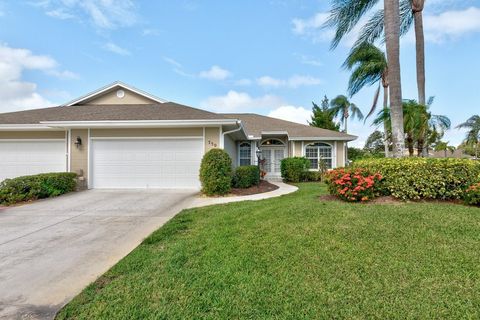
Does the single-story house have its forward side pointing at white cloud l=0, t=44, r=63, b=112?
no

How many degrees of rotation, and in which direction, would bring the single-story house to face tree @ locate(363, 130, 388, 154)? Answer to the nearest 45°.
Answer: approximately 135° to its left

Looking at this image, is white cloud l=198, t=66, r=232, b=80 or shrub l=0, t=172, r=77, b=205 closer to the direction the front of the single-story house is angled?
the shrub

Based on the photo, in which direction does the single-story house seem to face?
toward the camera

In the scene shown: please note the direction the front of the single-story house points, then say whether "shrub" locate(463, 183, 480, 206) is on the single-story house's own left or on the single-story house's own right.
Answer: on the single-story house's own left

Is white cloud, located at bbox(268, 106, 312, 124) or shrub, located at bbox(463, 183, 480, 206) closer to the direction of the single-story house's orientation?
the shrub

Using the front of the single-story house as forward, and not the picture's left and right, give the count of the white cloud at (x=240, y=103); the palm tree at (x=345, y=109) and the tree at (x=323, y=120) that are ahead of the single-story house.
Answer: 0

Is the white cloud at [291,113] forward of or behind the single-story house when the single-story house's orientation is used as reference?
behind

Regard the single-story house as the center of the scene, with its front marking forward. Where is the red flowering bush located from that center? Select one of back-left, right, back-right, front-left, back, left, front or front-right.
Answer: front-left

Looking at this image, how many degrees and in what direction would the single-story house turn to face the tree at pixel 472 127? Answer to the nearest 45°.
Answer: approximately 90° to its left

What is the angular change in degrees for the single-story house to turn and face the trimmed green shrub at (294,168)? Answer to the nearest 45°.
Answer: approximately 90° to its left

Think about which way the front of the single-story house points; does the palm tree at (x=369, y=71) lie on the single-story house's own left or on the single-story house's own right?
on the single-story house's own left
